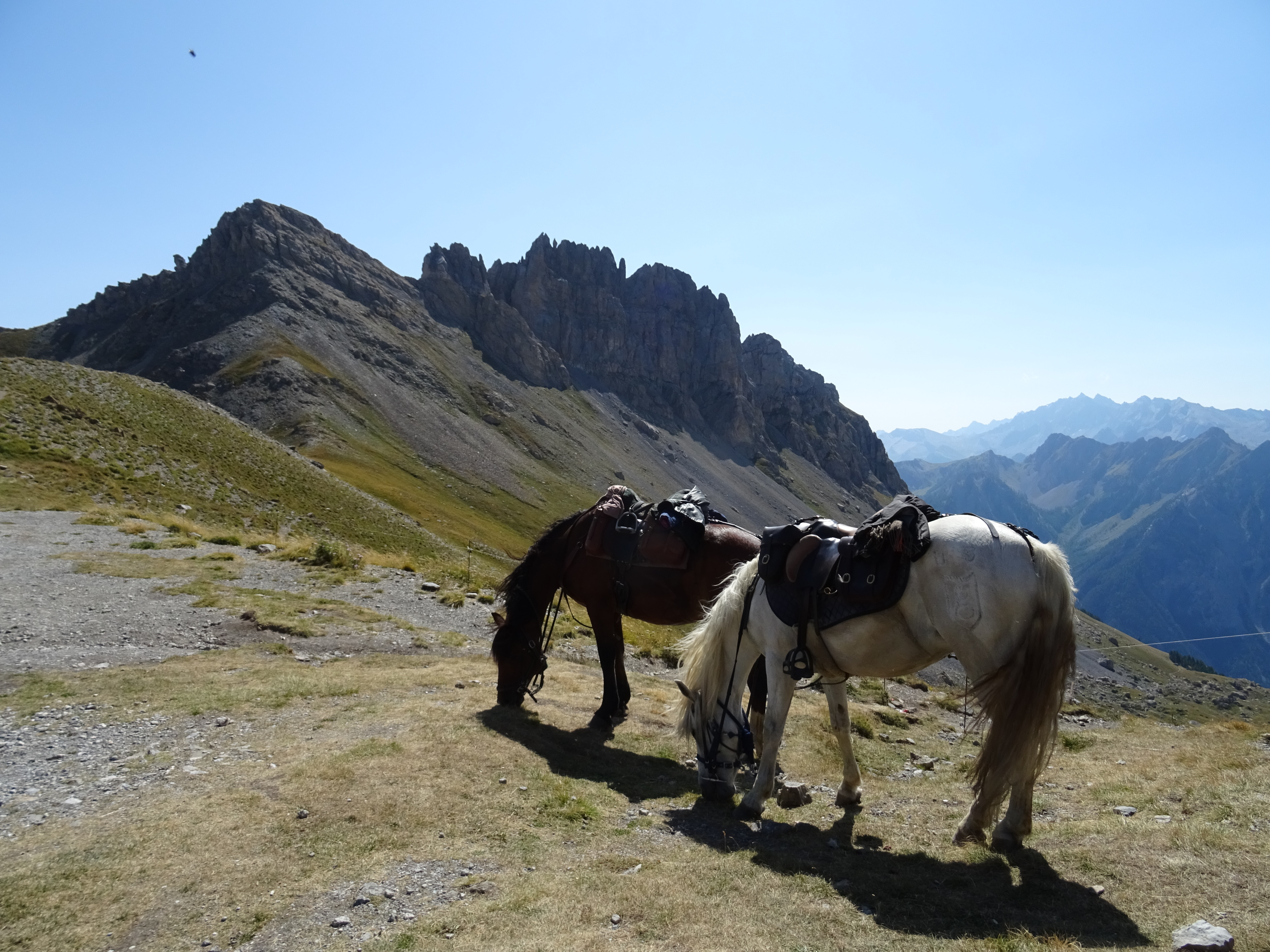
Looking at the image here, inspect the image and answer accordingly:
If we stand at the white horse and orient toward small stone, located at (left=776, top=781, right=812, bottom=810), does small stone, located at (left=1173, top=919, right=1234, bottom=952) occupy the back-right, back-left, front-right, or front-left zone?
back-left

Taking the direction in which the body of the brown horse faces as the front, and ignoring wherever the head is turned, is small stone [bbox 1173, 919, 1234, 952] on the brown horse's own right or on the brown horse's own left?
on the brown horse's own left

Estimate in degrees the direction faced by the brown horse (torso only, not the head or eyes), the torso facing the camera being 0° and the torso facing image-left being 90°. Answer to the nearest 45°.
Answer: approximately 90°

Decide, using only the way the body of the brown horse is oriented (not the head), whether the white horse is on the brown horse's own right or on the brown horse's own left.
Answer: on the brown horse's own left

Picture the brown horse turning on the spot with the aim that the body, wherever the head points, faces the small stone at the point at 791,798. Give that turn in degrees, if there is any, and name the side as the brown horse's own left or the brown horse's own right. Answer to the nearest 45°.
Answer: approximately 135° to the brown horse's own left
